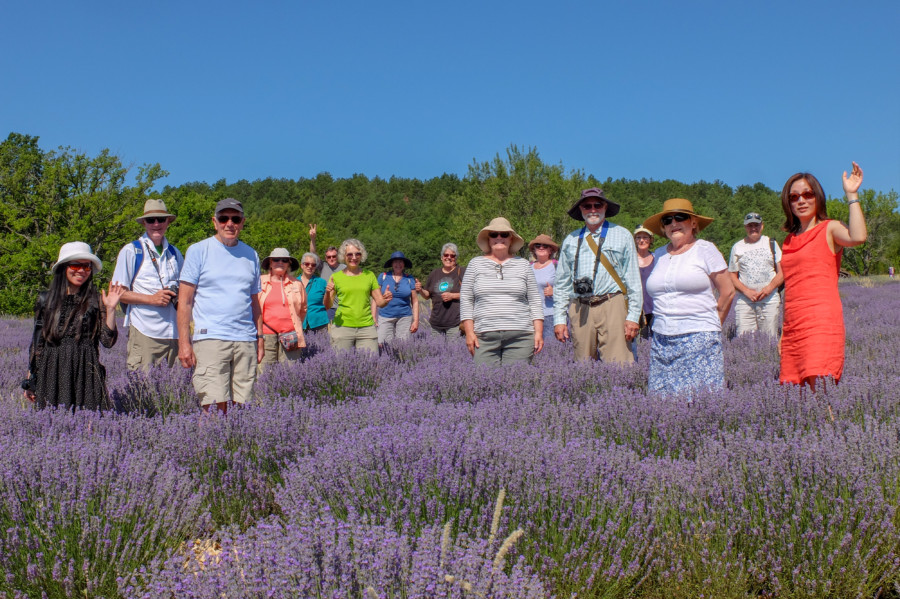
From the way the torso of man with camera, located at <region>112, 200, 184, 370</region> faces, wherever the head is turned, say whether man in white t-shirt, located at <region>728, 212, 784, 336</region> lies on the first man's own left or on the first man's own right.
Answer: on the first man's own left

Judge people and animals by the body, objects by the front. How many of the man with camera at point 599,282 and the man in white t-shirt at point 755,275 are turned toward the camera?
2

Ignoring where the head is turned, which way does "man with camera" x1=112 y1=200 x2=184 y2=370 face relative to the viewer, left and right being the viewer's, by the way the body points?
facing the viewer and to the right of the viewer

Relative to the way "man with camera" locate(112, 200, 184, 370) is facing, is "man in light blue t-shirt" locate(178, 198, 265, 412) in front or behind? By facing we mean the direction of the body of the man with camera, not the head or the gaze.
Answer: in front

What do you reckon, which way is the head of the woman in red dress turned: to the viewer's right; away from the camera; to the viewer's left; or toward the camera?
toward the camera

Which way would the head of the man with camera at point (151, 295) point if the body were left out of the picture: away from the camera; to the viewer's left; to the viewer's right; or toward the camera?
toward the camera

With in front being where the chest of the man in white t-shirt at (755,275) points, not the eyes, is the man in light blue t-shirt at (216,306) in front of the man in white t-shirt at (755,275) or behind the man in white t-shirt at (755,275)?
in front

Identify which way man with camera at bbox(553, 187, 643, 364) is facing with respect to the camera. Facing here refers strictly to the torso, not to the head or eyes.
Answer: toward the camera

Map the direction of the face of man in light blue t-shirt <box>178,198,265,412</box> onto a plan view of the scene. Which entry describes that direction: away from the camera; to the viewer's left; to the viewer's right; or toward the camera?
toward the camera

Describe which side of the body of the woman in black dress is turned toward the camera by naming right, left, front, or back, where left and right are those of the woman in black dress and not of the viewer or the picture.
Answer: front

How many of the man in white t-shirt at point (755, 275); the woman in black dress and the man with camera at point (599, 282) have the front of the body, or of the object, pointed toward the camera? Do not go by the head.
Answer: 3

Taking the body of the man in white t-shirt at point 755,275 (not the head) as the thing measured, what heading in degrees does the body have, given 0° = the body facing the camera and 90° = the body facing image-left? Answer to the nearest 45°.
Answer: approximately 0°

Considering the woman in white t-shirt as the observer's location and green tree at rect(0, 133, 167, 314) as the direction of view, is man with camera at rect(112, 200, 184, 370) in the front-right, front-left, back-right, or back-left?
front-left

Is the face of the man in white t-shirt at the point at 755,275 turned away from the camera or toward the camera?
toward the camera

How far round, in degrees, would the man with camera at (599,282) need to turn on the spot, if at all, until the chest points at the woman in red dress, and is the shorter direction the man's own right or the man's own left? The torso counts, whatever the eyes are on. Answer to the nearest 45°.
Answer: approximately 45° to the man's own left
